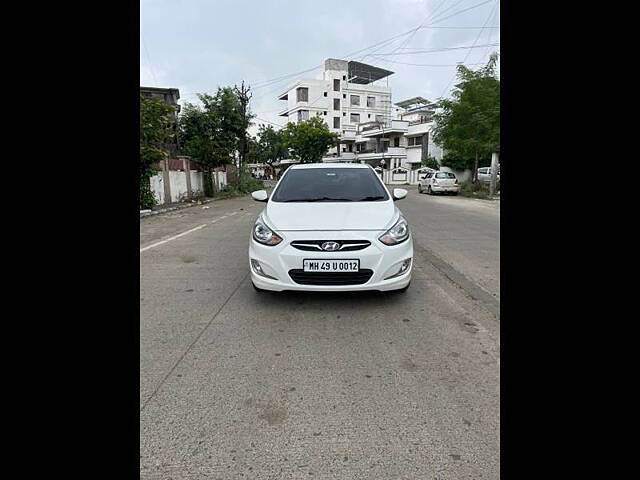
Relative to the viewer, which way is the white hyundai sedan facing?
toward the camera

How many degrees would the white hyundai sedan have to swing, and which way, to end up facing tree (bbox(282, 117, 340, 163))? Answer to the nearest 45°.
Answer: approximately 180°

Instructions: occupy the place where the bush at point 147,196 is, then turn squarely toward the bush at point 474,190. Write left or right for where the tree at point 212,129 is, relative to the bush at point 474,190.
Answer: left

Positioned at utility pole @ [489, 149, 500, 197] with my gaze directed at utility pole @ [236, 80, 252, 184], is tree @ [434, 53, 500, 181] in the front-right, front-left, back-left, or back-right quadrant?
front-right

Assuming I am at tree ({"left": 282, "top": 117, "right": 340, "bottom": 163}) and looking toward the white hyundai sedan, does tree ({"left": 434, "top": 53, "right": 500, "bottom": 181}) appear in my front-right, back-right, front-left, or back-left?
front-left

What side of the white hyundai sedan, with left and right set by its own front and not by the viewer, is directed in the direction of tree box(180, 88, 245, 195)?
back

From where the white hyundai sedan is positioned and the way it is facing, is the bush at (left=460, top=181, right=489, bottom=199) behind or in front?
behind

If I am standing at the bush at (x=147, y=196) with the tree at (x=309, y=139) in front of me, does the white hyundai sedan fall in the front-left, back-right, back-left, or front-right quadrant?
back-right

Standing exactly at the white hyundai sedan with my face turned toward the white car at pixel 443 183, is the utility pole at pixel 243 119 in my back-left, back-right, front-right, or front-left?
front-left

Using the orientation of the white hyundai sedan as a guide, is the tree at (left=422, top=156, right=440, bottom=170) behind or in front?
behind
